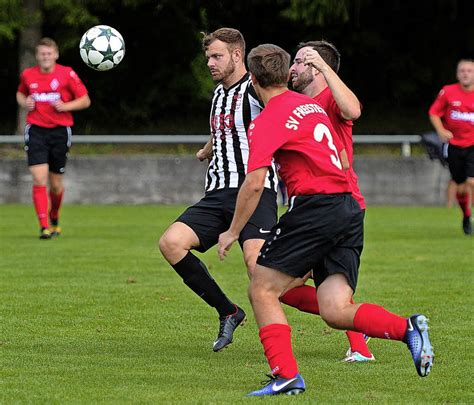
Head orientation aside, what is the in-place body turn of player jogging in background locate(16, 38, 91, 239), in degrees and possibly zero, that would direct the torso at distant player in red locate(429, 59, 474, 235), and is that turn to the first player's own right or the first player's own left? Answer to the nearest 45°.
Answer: approximately 90° to the first player's own left

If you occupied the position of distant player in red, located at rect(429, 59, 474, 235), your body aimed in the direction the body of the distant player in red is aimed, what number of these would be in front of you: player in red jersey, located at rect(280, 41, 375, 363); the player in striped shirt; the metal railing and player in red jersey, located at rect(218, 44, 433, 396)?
3

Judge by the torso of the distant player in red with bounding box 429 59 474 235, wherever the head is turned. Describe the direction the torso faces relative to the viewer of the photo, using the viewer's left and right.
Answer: facing the viewer

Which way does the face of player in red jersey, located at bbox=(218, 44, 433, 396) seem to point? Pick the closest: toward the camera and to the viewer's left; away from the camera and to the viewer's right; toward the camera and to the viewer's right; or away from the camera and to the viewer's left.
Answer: away from the camera and to the viewer's left

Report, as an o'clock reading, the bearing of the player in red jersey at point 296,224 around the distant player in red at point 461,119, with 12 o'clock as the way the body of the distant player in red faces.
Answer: The player in red jersey is roughly at 12 o'clock from the distant player in red.

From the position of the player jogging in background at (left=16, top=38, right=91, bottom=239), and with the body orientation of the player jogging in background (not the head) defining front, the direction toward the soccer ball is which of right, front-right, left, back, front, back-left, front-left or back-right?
front

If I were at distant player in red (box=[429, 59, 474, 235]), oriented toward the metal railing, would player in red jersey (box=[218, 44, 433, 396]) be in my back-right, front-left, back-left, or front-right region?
back-left

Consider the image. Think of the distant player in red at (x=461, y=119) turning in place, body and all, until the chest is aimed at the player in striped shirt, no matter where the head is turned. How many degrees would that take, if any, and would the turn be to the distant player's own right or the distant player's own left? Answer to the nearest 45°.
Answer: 0° — they already face them

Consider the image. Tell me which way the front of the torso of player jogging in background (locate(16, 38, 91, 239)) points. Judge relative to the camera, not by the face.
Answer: toward the camera

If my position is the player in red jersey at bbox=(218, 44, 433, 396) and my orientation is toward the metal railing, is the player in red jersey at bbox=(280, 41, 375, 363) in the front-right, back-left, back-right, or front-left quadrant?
front-right
